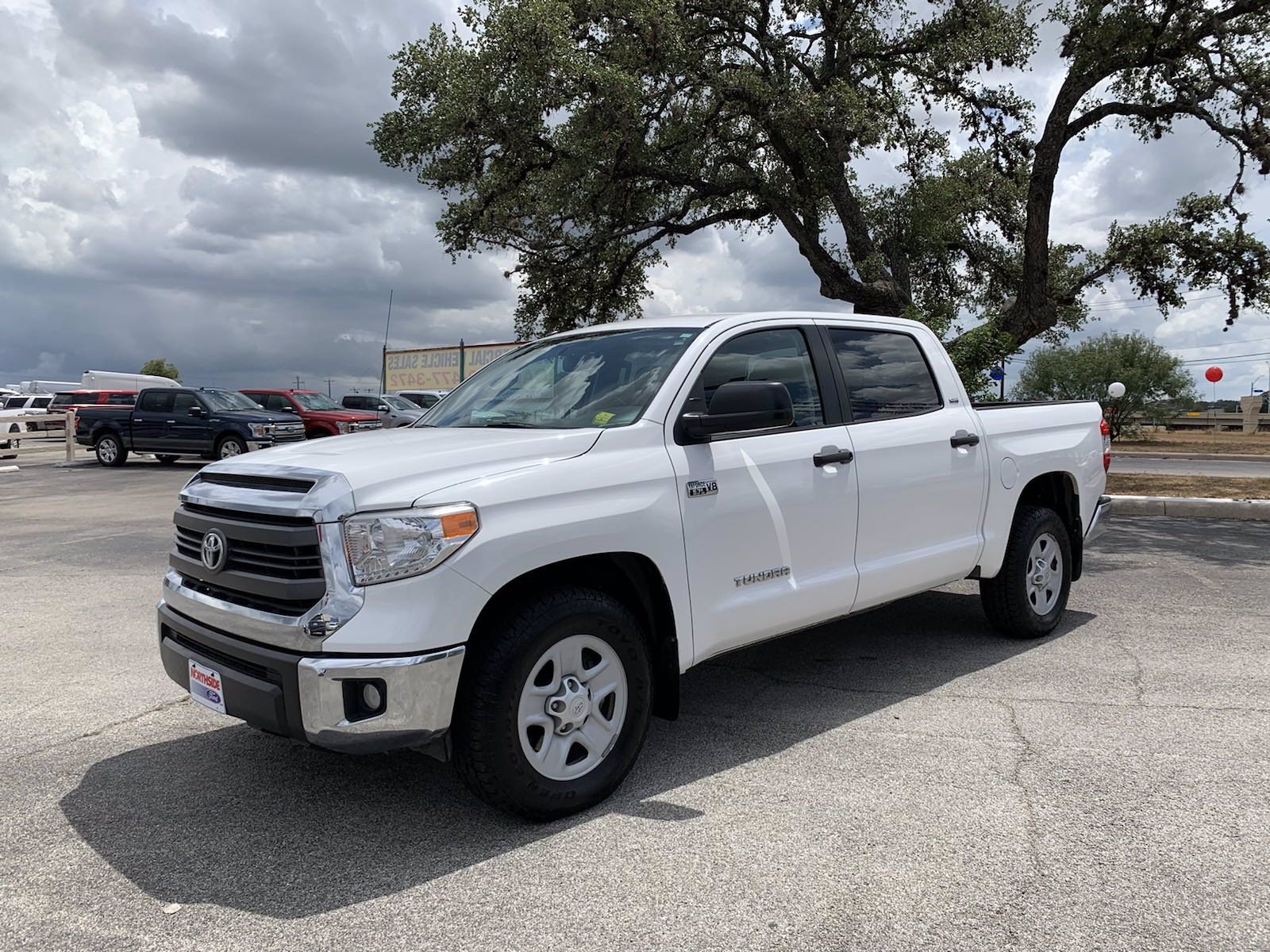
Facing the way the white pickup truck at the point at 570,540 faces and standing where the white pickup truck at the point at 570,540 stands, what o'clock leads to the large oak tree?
The large oak tree is roughly at 5 o'clock from the white pickup truck.

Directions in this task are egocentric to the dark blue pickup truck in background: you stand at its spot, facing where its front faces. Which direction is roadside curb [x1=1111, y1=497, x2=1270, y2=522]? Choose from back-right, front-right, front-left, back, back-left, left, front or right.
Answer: front

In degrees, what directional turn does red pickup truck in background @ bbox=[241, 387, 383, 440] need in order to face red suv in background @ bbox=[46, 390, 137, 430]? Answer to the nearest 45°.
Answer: approximately 180°

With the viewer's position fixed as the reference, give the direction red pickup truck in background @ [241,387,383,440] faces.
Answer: facing the viewer and to the right of the viewer

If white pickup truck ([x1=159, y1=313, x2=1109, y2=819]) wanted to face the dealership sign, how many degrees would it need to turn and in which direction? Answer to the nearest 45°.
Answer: approximately 135° to its right

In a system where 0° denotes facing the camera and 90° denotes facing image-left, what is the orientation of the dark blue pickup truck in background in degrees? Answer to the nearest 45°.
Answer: approximately 315°

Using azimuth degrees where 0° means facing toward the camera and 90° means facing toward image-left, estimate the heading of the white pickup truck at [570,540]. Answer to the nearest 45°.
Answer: approximately 45°

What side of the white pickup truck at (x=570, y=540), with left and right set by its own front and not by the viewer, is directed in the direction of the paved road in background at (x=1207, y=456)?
back

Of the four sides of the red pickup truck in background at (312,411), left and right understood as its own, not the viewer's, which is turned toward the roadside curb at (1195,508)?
front

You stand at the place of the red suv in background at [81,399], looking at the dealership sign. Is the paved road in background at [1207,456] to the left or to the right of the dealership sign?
right

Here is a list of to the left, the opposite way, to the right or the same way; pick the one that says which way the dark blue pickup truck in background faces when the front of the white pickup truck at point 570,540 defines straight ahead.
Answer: to the left

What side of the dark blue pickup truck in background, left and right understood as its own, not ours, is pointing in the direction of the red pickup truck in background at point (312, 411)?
left

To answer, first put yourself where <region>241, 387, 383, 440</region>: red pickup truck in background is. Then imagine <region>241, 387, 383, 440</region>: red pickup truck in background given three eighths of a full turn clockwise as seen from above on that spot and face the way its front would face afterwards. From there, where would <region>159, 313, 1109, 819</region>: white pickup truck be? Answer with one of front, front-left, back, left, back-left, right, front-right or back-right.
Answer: left

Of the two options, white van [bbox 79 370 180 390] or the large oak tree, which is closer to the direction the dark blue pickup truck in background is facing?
the large oak tree

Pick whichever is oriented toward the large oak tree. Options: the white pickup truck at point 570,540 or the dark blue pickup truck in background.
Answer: the dark blue pickup truck in background

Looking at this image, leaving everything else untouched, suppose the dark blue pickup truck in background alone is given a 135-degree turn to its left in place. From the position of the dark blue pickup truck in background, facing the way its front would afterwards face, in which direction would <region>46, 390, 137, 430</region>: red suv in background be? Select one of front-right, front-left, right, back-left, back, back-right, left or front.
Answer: front

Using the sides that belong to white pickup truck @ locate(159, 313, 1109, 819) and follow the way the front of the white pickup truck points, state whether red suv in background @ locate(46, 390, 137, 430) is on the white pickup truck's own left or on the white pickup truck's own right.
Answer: on the white pickup truck's own right

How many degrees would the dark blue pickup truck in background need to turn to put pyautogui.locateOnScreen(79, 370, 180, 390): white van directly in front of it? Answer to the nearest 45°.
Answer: approximately 135° to its left

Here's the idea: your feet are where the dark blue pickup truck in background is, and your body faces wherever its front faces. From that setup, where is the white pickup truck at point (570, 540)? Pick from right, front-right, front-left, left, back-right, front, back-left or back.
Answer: front-right
